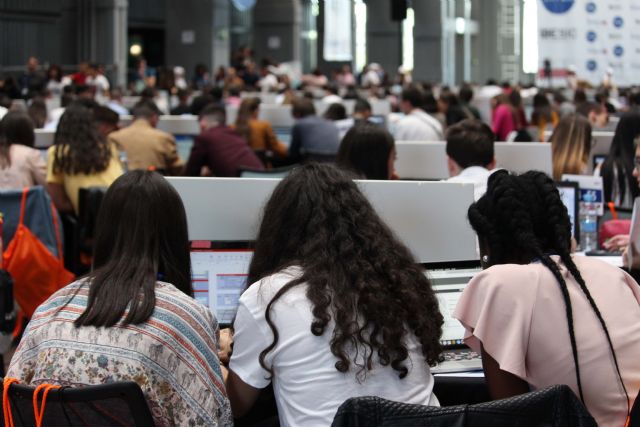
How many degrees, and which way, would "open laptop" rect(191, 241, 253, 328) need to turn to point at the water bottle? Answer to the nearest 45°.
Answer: approximately 135° to its left

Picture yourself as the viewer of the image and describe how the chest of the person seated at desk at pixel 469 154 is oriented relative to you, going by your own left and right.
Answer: facing away from the viewer

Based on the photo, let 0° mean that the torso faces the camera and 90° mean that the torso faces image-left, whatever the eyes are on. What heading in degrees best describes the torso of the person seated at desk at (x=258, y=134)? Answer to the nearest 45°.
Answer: approximately 225°

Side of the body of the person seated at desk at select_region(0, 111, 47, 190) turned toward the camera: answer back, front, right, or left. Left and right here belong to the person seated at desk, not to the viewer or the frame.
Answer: back

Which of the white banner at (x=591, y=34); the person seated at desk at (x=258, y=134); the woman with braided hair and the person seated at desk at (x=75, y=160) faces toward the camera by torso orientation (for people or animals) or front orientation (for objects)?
the white banner

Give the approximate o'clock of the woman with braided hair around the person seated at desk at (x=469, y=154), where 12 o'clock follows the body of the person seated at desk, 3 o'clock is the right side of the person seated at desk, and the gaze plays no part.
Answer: The woman with braided hair is roughly at 6 o'clock from the person seated at desk.

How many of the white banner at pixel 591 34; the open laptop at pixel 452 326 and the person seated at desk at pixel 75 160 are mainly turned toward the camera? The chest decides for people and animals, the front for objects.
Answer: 2

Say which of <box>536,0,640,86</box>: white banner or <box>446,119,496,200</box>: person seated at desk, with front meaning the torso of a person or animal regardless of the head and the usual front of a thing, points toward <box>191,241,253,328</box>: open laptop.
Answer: the white banner

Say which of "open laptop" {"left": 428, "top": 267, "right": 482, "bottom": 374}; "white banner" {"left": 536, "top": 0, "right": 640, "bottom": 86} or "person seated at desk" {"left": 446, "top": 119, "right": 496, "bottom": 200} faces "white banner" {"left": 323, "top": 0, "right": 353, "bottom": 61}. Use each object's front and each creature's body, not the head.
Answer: the person seated at desk

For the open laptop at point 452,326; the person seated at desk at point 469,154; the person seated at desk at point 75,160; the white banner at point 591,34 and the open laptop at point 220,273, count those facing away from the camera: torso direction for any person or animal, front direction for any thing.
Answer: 2

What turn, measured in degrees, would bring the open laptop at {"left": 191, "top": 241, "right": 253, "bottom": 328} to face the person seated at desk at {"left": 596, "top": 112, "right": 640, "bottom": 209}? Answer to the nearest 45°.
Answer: approximately 135° to its left

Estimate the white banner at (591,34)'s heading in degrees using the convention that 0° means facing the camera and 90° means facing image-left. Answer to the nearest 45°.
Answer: approximately 0°

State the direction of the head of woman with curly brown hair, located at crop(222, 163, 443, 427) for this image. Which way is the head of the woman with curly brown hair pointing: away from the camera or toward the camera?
away from the camera

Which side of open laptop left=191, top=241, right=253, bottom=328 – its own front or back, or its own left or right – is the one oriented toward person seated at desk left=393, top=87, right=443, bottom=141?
back

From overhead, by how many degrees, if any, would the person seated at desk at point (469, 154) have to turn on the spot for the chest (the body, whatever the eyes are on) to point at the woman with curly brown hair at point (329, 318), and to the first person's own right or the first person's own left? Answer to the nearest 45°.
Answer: approximately 180°

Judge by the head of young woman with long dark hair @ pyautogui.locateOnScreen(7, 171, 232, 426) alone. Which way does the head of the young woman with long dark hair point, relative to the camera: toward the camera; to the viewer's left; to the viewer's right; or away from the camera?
away from the camera

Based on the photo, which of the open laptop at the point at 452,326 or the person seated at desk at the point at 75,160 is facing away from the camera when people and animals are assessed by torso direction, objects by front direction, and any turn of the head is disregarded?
the person seated at desk

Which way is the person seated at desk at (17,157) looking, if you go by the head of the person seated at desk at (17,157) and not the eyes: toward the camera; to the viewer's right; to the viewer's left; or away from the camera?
away from the camera
